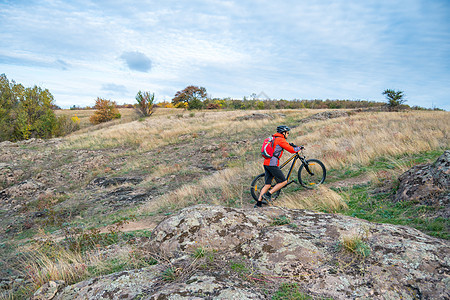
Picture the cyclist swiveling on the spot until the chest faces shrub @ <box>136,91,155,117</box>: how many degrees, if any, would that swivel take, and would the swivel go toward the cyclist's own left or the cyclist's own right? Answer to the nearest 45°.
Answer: approximately 135° to the cyclist's own left

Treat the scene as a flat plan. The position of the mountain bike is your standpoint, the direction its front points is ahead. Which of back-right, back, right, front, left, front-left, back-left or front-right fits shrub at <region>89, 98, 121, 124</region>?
back-left

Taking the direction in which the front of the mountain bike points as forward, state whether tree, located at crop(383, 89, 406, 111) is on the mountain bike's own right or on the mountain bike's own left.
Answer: on the mountain bike's own left

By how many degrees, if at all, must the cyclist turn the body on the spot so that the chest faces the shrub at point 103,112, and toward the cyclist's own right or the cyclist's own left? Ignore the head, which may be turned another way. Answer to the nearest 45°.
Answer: approximately 135° to the cyclist's own left

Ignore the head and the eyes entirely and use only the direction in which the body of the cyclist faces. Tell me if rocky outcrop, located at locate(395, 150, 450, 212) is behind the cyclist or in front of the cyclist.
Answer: in front

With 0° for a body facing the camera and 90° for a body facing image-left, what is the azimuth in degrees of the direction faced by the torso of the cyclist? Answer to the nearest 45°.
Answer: approximately 270°

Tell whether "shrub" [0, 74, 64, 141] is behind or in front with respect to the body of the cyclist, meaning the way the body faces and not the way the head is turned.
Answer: behind

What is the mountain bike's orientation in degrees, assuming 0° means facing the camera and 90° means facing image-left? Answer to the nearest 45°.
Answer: approximately 270°

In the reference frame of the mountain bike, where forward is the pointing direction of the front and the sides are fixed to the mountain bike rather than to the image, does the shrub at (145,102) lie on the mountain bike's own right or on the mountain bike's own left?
on the mountain bike's own left
